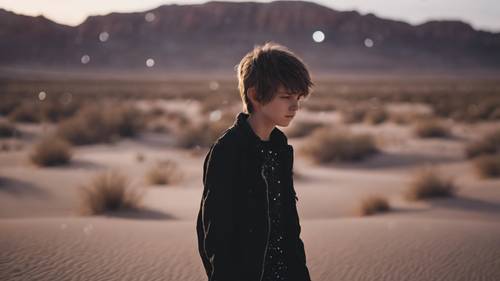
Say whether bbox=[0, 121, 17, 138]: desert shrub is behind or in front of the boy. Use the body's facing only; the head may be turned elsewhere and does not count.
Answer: behind

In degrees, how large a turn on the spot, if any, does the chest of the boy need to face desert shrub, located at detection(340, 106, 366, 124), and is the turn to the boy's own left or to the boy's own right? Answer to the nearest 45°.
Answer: approximately 135° to the boy's own left

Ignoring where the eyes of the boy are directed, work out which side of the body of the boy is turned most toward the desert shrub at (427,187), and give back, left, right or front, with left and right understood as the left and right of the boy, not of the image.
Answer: left

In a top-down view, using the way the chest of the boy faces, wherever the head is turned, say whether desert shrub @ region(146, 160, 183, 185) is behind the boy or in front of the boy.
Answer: behind

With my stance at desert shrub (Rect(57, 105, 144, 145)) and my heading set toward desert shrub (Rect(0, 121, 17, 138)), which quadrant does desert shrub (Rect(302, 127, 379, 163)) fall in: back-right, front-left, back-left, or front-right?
back-left

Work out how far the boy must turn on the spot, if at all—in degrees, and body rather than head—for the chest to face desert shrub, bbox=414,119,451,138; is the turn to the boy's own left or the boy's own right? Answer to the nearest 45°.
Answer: approximately 135° to the boy's own left

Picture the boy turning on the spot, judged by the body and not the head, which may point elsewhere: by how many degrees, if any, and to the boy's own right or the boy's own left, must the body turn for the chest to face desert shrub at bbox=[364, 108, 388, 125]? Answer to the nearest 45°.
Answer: approximately 135° to the boy's own left

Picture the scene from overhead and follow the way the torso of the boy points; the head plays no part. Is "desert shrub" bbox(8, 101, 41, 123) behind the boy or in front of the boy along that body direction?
behind

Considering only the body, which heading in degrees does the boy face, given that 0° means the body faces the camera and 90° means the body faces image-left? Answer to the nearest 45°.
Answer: approximately 315°

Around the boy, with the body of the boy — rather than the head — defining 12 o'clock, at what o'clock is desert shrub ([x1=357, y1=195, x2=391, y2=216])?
The desert shrub is roughly at 8 o'clock from the boy.

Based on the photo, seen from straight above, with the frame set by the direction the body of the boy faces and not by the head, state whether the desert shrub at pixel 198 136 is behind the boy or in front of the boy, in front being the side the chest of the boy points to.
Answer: behind

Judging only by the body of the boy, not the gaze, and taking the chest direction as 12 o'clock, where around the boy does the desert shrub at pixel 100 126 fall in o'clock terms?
The desert shrub is roughly at 7 o'clock from the boy.

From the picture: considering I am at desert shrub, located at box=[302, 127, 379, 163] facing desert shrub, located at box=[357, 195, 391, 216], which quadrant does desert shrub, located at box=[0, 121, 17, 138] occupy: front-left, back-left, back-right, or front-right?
back-right
